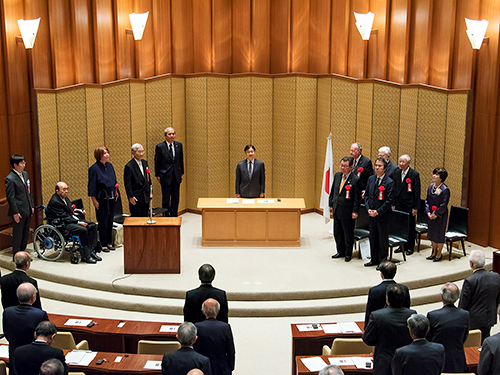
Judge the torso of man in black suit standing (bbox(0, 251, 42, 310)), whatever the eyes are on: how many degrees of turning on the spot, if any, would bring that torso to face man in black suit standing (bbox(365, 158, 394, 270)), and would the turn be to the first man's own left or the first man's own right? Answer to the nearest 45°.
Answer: approximately 45° to the first man's own right

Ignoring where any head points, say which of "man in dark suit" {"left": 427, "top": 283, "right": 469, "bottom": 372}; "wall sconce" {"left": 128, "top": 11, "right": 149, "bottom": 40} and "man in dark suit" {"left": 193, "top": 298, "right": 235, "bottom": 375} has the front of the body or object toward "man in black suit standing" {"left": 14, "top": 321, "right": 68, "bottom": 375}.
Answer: the wall sconce

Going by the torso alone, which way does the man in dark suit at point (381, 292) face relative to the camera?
away from the camera

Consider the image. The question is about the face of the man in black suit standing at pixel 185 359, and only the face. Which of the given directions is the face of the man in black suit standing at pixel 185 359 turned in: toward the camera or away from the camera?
away from the camera

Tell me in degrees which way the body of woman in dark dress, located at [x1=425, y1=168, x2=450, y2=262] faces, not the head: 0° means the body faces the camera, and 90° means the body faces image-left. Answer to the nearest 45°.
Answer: approximately 45°

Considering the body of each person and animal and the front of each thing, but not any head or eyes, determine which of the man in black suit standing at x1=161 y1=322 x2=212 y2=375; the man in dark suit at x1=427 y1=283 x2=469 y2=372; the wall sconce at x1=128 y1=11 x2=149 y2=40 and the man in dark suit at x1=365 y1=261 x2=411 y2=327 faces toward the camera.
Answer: the wall sconce

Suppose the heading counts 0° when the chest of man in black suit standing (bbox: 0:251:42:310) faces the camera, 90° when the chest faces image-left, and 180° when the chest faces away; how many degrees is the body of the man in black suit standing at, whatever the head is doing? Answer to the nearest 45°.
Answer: approximately 225°

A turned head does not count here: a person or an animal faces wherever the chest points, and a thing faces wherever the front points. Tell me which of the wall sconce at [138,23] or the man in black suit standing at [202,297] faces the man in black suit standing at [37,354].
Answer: the wall sconce

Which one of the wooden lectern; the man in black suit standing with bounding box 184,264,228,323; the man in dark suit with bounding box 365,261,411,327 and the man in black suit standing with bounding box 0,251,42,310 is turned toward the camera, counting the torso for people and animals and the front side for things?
the wooden lectern

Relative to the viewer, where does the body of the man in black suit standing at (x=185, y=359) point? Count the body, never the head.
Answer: away from the camera

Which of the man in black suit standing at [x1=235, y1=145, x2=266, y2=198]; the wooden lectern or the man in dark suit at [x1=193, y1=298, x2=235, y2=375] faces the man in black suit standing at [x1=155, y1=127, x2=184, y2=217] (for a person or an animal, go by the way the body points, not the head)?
the man in dark suit

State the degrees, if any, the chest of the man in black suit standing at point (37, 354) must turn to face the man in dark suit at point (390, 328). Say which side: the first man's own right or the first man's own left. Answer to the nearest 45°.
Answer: approximately 45° to the first man's own right

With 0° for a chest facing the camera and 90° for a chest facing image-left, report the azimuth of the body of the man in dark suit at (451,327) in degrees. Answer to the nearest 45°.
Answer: approximately 180°
